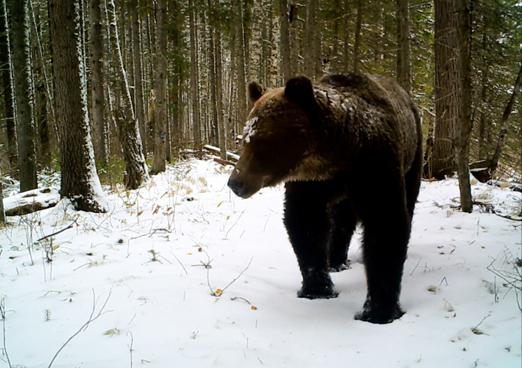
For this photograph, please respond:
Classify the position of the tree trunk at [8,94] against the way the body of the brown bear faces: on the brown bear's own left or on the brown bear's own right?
on the brown bear's own right

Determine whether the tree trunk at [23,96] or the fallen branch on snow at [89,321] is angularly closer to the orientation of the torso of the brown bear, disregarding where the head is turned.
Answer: the fallen branch on snow

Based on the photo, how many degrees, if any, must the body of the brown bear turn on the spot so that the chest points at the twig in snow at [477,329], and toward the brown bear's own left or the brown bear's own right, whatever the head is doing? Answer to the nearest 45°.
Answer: approximately 90° to the brown bear's own left

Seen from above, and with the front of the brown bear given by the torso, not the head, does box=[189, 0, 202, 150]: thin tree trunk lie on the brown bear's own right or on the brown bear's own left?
on the brown bear's own right

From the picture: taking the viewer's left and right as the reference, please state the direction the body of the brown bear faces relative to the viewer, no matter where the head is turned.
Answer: facing the viewer and to the left of the viewer

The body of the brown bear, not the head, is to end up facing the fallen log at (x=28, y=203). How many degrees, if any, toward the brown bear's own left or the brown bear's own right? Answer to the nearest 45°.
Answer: approximately 90° to the brown bear's own right

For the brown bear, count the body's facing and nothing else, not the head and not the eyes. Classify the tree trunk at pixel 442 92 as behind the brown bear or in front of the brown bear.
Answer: behind

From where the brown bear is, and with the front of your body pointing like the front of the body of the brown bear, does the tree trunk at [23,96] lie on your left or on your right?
on your right

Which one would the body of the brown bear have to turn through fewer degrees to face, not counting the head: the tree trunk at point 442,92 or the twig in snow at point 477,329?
the twig in snow

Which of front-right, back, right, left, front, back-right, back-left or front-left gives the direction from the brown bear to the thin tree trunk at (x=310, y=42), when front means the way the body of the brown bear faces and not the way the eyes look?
back-right

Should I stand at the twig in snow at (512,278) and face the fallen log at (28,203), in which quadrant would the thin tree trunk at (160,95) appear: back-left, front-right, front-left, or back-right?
front-right

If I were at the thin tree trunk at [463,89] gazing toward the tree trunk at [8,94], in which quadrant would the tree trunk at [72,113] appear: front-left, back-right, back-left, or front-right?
front-left

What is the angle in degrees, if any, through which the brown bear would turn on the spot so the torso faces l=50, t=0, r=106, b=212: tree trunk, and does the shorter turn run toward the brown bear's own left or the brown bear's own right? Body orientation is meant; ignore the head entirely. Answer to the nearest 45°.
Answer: approximately 90° to the brown bear's own right

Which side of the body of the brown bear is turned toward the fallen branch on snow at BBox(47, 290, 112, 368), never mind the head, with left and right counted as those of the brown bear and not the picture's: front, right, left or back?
front
